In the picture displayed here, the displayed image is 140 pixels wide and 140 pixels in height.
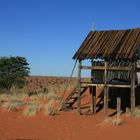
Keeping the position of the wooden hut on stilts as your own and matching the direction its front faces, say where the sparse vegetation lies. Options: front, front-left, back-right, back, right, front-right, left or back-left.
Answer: right

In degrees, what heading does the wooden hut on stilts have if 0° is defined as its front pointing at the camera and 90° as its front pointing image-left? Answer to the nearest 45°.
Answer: approximately 90°
